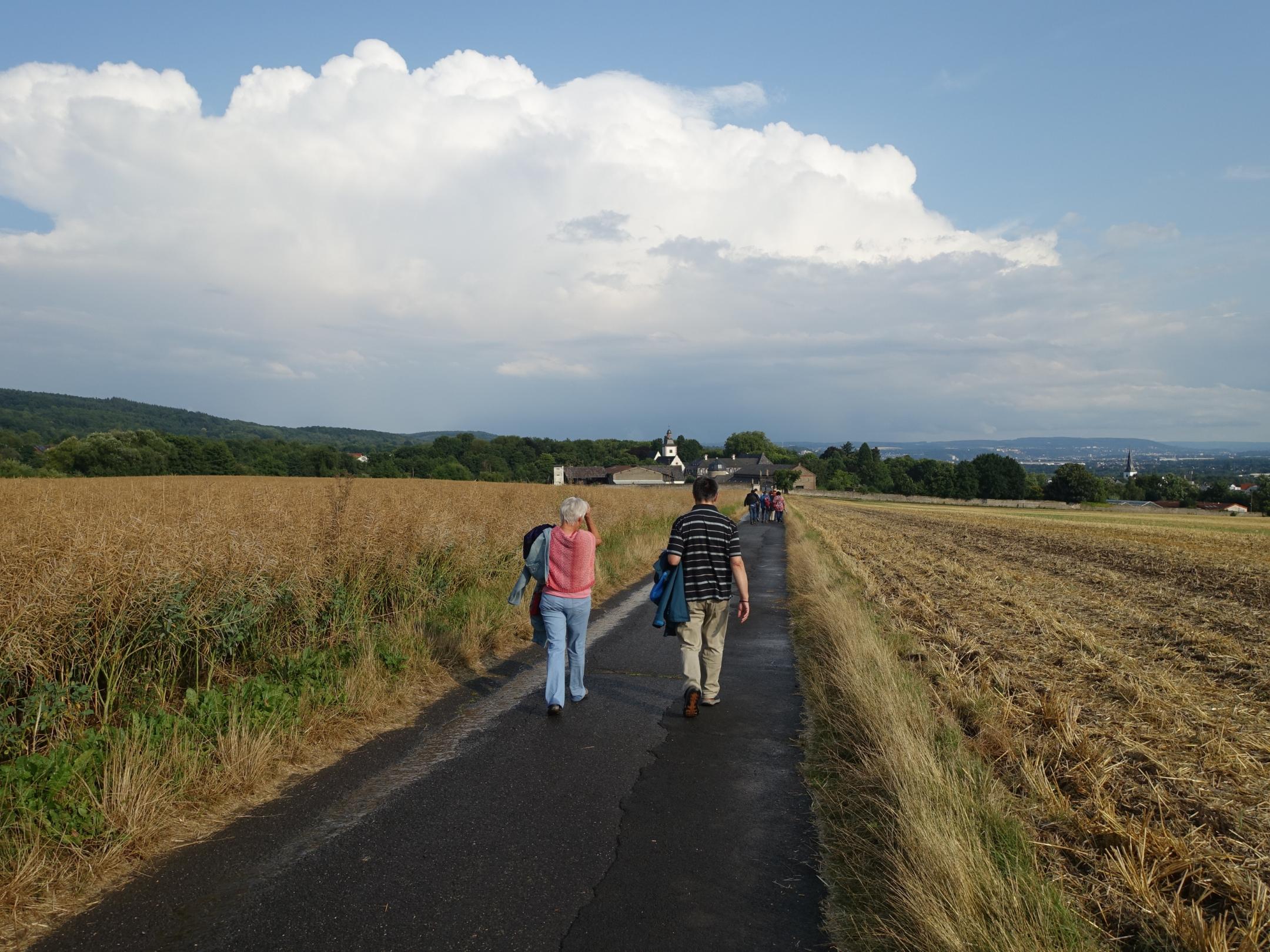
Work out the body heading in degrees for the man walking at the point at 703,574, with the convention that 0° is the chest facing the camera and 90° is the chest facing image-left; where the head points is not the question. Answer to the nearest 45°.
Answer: approximately 180°

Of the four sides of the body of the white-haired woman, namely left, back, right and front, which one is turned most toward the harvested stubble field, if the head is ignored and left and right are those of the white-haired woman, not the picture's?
right

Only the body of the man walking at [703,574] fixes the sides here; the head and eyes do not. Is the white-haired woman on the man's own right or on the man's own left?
on the man's own left

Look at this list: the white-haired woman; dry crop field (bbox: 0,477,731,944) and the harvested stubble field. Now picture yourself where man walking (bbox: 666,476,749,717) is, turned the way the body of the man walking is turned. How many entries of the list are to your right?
1

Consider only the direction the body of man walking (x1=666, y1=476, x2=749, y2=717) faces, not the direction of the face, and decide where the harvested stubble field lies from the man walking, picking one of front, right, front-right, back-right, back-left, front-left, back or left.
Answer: right

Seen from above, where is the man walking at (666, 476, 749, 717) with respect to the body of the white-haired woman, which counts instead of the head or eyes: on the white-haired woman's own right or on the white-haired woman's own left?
on the white-haired woman's own right

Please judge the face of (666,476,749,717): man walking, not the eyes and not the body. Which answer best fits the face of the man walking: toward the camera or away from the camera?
away from the camera

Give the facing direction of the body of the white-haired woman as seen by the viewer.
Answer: away from the camera

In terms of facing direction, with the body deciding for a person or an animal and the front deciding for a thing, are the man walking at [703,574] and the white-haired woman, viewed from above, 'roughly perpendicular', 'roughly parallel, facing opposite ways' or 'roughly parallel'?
roughly parallel

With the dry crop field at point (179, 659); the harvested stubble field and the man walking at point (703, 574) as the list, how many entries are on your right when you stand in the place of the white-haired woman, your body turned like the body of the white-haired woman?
2
